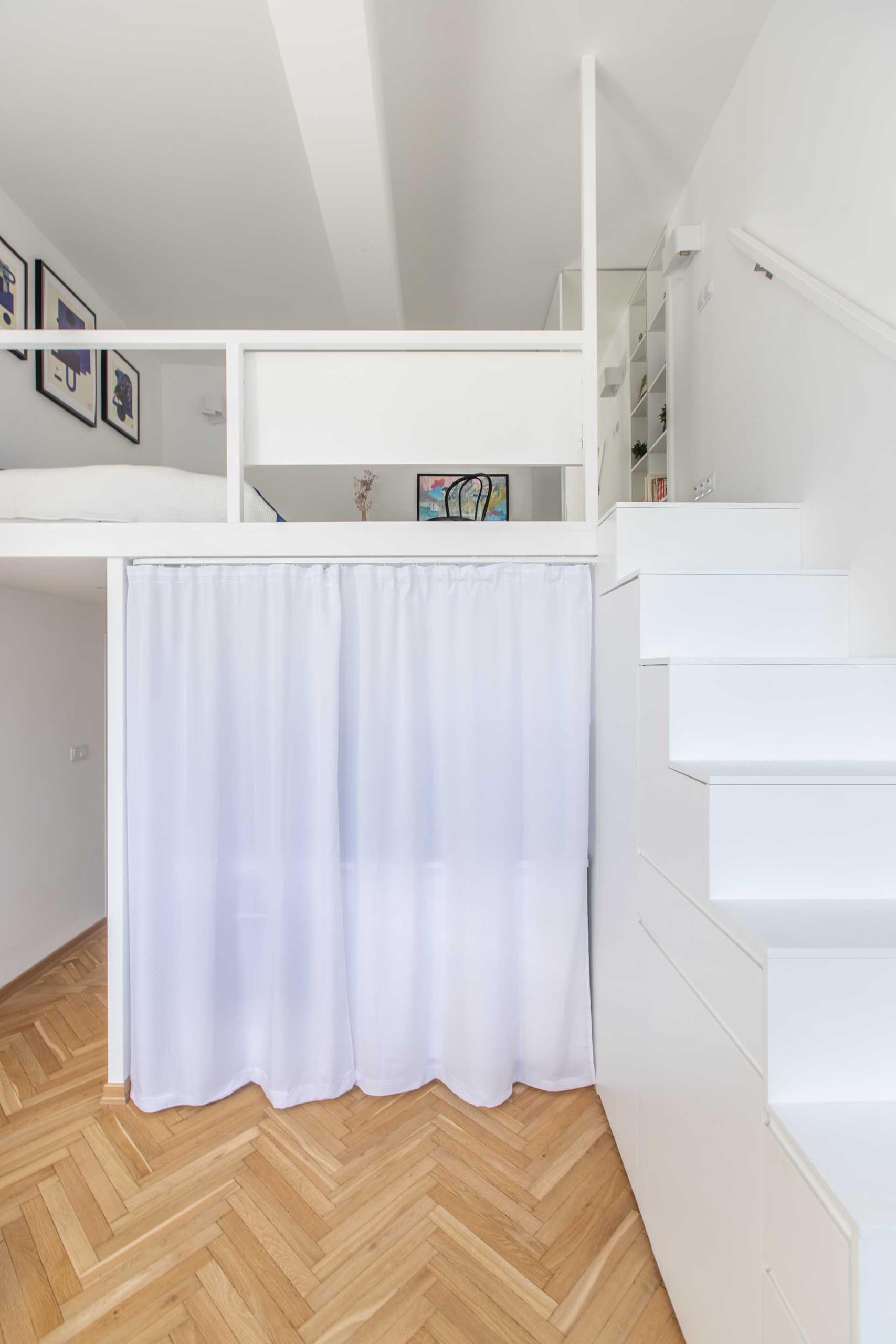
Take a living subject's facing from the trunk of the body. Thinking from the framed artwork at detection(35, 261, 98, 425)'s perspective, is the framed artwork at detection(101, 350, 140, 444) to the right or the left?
on its left

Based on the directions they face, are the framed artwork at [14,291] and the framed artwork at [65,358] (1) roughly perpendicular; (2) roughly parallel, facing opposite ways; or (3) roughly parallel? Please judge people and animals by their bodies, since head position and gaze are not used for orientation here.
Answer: roughly parallel

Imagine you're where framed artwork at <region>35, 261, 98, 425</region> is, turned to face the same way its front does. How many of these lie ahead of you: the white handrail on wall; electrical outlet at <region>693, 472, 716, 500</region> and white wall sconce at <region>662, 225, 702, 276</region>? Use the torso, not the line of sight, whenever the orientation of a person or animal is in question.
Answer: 3

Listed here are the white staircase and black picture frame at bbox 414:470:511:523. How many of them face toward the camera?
2

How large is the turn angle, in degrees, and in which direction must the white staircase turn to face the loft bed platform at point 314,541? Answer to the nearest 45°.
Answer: approximately 90° to its right

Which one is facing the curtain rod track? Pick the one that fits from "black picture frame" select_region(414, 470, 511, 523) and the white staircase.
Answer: the black picture frame

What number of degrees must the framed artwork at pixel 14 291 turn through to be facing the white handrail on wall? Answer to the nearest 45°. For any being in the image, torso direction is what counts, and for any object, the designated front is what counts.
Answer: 0° — it already faces it

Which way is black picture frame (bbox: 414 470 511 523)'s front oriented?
toward the camera

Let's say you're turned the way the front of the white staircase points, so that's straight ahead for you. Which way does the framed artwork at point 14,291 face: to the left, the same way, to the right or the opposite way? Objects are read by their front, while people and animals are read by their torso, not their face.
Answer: to the left

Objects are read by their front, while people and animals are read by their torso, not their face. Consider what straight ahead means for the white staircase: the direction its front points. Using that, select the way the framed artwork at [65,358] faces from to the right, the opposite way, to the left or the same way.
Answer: to the left

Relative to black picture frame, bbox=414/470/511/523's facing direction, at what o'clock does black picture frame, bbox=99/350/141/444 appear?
black picture frame, bbox=99/350/141/444 is roughly at 2 o'clock from black picture frame, bbox=414/470/511/523.

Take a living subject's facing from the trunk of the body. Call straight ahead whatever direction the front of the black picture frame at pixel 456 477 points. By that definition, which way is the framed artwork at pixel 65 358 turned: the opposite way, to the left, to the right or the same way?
to the left

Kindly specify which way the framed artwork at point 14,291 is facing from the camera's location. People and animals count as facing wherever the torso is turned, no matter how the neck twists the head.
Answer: facing the viewer and to the right of the viewer

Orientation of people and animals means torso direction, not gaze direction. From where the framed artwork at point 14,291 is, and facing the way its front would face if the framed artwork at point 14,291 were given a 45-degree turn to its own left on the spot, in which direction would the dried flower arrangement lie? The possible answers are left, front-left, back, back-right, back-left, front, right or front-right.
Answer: front

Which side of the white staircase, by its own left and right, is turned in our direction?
front
